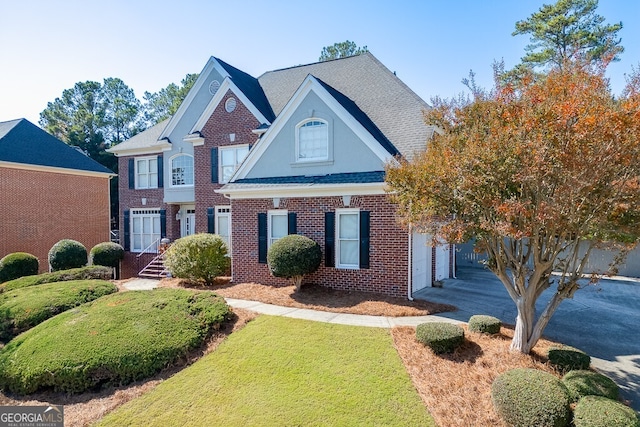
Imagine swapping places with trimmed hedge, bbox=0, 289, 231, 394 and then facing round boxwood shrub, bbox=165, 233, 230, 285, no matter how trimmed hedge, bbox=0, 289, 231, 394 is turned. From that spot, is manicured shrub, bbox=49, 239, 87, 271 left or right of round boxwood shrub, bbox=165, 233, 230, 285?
left

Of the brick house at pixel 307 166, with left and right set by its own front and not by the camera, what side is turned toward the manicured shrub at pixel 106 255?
right

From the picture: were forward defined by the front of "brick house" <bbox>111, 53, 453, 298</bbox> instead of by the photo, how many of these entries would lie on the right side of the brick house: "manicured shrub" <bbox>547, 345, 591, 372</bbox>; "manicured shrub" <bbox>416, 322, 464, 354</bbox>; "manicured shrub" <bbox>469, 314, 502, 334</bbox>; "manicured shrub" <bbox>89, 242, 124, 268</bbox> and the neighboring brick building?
2

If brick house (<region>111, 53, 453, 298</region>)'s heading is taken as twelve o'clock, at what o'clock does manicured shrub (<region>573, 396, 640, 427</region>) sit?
The manicured shrub is roughly at 10 o'clock from the brick house.

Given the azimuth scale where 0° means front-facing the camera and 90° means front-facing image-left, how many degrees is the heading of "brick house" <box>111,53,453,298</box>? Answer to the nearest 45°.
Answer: approximately 45°

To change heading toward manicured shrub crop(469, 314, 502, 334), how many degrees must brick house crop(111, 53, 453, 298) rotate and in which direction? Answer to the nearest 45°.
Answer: approximately 90° to its left

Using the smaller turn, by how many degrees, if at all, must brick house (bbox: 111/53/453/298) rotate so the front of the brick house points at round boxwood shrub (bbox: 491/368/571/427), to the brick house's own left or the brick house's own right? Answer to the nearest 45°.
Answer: approximately 45° to the brick house's own left

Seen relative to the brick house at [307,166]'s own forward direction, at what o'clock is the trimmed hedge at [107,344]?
The trimmed hedge is roughly at 12 o'clock from the brick house.

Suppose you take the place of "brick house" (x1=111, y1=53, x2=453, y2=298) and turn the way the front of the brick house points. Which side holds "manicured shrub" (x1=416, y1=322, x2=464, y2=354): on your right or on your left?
on your left

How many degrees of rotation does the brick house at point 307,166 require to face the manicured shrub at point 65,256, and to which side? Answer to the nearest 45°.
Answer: approximately 90° to its right

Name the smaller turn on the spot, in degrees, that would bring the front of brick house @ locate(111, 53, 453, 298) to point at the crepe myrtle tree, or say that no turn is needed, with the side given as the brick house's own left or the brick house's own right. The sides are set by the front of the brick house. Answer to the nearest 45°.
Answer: approximately 45° to the brick house's own left

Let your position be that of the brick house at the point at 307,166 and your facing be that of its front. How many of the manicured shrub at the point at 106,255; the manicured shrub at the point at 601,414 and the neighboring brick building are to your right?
2
